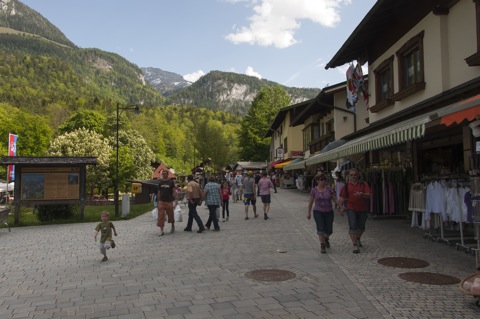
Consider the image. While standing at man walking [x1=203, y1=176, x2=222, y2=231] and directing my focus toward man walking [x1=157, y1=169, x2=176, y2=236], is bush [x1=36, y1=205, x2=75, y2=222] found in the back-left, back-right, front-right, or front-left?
front-right

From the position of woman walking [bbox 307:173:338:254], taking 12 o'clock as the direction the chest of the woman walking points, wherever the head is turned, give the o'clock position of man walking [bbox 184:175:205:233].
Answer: The man walking is roughly at 4 o'clock from the woman walking.

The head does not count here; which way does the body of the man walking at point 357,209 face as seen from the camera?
toward the camera

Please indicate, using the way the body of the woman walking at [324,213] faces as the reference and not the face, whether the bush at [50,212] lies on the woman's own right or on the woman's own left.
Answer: on the woman's own right

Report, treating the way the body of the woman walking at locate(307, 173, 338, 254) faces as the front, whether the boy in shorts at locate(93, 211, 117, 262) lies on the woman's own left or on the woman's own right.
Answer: on the woman's own right

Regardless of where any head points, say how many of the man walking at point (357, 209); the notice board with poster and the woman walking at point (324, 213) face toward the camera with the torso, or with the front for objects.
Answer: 3

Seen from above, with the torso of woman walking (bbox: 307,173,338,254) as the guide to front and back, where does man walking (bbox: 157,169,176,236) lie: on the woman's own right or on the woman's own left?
on the woman's own right

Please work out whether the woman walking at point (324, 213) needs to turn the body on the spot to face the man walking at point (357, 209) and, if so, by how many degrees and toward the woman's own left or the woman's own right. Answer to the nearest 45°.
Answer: approximately 90° to the woman's own left

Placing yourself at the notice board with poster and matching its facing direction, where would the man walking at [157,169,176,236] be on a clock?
The man walking is roughly at 11 o'clock from the notice board with poster.

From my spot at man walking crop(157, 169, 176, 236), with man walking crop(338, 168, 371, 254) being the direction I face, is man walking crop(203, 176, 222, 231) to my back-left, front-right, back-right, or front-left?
front-left

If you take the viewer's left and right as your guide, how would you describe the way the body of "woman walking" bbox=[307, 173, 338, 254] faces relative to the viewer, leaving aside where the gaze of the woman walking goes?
facing the viewer

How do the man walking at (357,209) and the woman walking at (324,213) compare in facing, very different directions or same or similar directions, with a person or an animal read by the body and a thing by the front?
same or similar directions

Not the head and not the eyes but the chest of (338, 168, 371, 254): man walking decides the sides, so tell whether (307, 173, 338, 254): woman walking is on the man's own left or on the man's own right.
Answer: on the man's own right

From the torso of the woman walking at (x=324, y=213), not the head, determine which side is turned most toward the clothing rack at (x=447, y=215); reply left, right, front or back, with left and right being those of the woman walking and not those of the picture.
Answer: left

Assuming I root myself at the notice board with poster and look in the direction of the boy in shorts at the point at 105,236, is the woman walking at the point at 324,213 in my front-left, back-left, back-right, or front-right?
front-left
